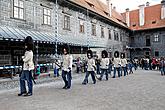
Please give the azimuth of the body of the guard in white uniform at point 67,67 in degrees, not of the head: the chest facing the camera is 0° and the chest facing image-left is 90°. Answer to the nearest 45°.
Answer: approximately 45°
